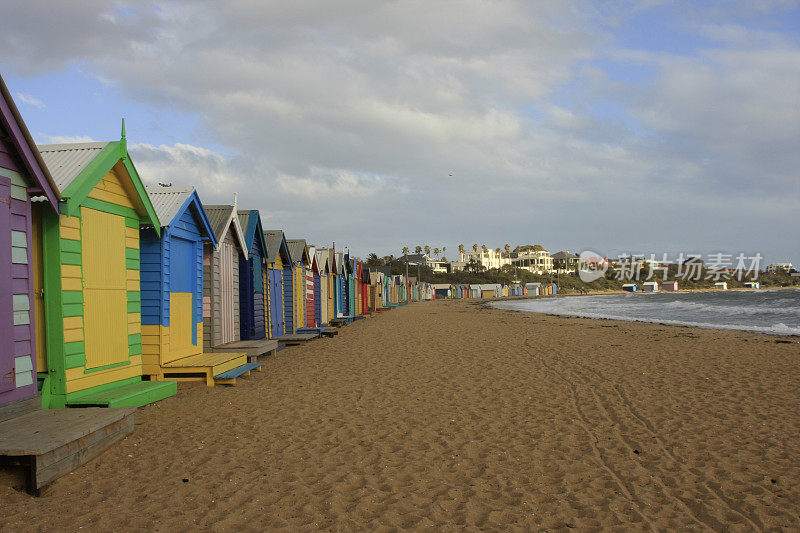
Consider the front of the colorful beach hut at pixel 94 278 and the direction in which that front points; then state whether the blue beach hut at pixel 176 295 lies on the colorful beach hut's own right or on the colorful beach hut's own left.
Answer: on the colorful beach hut's own left

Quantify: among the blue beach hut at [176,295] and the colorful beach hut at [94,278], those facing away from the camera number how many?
0

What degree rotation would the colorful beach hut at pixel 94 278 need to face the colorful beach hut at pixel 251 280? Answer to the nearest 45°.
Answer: approximately 90° to its left

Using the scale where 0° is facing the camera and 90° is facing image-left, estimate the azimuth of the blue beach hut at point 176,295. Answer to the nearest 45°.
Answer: approximately 315°

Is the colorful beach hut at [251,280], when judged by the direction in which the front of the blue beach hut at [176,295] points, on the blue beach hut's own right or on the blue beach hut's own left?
on the blue beach hut's own left
